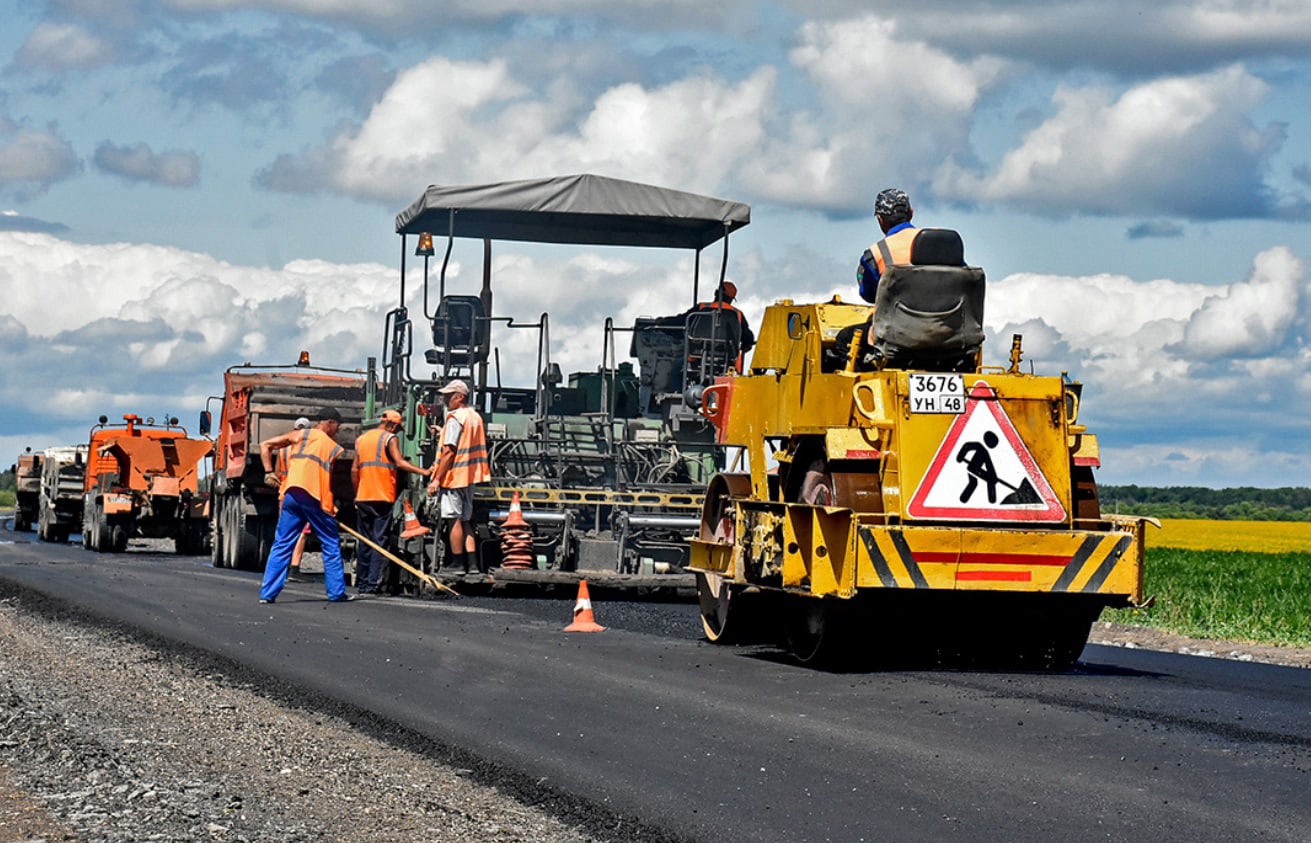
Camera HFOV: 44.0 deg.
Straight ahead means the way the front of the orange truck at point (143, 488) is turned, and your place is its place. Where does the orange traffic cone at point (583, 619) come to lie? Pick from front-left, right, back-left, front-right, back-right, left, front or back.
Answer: back

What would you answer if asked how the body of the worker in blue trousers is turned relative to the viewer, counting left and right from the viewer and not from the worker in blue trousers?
facing away from the viewer and to the right of the viewer

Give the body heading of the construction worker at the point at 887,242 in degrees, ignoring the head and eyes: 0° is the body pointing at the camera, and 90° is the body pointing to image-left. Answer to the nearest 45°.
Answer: approximately 135°

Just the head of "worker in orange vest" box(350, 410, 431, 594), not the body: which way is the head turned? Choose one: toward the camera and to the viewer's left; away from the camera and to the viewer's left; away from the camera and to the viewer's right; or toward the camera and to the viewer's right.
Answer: away from the camera and to the viewer's right

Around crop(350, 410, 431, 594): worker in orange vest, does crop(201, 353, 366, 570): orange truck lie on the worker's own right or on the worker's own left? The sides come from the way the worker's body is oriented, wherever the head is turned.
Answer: on the worker's own left

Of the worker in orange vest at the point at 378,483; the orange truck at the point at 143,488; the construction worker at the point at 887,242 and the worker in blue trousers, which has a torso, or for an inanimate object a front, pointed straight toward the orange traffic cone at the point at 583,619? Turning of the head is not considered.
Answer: the construction worker

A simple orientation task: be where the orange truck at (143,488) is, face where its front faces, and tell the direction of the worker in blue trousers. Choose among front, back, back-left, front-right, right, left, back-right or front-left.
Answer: back

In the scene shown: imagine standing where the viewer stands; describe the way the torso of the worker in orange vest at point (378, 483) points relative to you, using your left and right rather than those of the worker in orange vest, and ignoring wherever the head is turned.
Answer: facing away from the viewer and to the right of the viewer

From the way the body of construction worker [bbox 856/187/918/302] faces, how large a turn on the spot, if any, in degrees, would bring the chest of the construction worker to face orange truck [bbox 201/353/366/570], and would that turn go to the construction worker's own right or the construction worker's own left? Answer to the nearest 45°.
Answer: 0° — they already face it

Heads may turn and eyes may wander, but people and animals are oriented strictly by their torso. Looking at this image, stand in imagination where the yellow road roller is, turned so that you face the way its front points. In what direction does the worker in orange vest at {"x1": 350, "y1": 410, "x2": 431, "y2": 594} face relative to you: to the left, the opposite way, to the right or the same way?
to the right

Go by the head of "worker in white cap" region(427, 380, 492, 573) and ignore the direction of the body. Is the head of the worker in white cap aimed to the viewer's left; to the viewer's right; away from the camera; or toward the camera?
to the viewer's left

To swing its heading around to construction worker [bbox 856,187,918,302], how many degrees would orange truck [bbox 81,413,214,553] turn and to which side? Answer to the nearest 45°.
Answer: approximately 180°

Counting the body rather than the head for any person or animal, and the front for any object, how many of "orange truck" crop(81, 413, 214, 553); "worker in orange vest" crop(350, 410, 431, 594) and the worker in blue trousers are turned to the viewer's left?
0

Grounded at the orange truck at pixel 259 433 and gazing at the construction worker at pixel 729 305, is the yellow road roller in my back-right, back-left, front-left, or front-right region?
front-right

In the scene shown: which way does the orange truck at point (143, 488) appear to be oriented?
away from the camera

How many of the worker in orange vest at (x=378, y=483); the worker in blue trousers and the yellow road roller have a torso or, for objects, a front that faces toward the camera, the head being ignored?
0
